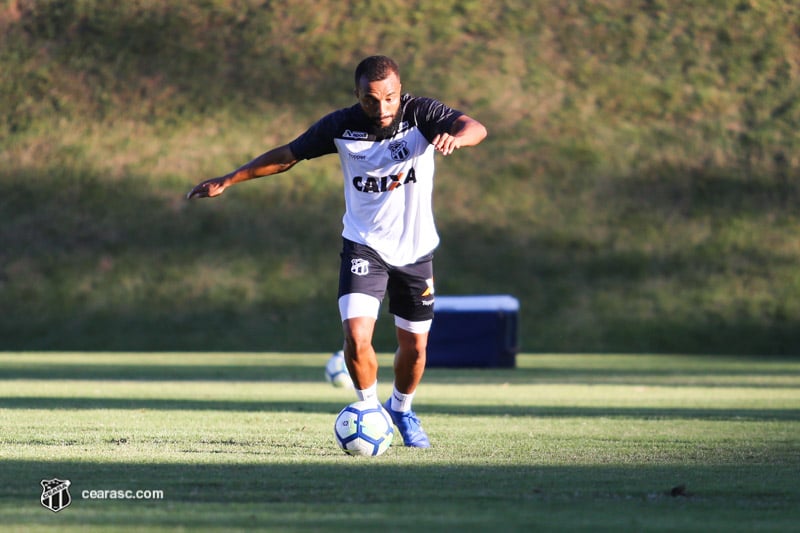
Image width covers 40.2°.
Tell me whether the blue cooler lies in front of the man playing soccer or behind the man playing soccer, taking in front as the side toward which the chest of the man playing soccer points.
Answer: behind

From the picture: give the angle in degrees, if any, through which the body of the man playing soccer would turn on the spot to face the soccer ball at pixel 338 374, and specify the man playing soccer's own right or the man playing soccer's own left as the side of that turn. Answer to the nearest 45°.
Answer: approximately 180°

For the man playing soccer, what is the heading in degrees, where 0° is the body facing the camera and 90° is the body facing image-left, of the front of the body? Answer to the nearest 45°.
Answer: approximately 0°
